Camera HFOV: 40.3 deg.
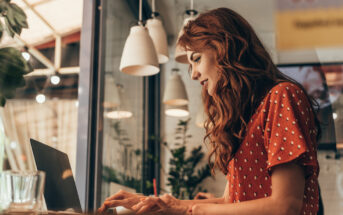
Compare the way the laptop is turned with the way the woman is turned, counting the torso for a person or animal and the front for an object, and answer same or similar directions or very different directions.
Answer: very different directions

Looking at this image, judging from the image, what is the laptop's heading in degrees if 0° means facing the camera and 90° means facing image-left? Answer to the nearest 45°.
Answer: approximately 315°

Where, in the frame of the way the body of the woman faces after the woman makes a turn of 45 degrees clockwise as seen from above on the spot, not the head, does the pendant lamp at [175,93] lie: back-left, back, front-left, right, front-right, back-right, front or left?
front-right

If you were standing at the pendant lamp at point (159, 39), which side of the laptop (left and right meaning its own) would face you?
left

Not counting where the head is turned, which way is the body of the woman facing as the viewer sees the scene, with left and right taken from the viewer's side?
facing to the left of the viewer

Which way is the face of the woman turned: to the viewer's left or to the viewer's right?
to the viewer's left

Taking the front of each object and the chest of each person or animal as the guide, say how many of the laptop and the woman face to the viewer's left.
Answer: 1

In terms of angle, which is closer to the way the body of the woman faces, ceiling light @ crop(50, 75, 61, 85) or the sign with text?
the ceiling light
